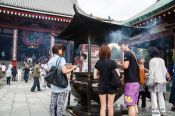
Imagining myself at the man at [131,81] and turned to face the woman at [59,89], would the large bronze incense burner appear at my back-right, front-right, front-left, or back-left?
front-right

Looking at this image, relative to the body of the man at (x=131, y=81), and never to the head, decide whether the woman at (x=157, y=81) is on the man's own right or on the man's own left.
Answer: on the man's own right

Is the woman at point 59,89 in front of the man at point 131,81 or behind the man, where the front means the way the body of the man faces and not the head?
in front

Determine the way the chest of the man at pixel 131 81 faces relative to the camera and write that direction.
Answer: to the viewer's left

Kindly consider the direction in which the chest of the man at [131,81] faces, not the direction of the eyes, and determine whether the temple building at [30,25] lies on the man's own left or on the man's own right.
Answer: on the man's own right

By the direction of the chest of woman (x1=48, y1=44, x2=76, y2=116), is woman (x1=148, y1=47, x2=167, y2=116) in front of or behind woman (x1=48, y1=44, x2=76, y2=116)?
in front

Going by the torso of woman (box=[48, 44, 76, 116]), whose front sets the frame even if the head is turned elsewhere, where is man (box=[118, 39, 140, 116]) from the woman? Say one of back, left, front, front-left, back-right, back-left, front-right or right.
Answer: front-right

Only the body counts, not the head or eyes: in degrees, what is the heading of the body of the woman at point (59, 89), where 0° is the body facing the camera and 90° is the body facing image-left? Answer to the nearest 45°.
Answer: approximately 225°

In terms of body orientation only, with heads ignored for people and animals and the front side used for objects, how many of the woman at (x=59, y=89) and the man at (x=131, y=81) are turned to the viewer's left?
1
